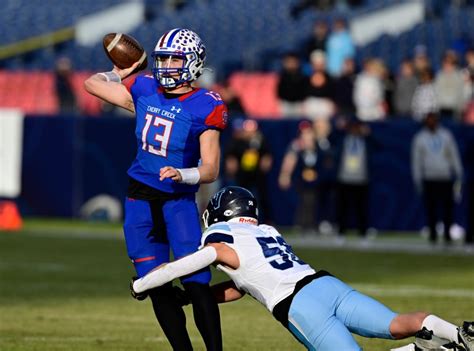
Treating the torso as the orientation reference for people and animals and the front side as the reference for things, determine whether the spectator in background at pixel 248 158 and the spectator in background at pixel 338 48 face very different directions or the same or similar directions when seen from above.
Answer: same or similar directions

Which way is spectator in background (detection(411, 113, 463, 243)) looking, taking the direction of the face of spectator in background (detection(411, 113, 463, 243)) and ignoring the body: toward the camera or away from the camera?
toward the camera

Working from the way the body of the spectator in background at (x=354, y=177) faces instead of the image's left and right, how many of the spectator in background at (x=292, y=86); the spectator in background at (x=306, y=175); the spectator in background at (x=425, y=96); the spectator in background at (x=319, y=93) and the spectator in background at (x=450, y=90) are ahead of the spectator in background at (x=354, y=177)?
0

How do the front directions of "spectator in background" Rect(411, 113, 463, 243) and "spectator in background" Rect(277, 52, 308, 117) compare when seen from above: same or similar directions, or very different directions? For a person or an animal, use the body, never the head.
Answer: same or similar directions

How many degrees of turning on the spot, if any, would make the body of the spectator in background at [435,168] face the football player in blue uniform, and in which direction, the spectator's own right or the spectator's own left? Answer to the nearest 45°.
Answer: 0° — they already face them

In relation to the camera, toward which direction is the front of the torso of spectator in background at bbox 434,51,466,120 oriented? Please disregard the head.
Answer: toward the camera

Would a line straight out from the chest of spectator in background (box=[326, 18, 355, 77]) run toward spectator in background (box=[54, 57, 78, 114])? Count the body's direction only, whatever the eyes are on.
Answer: no

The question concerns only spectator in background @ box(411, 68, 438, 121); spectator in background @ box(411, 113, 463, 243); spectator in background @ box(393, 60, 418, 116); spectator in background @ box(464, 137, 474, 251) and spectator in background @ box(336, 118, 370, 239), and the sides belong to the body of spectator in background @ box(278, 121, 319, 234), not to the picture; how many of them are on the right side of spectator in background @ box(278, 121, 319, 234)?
0

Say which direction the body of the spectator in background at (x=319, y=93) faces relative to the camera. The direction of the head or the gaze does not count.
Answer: toward the camera

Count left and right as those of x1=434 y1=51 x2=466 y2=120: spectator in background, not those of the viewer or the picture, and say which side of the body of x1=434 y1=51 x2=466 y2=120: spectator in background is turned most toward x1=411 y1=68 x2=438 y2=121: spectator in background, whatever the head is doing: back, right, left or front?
right

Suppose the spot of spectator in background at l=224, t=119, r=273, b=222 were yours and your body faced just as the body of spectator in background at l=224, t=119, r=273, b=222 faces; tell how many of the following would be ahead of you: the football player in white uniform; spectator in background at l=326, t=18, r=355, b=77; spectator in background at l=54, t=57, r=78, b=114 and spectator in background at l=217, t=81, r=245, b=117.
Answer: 1

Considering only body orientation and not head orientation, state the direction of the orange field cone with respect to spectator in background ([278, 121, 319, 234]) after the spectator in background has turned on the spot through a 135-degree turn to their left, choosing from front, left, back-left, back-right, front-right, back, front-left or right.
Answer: back-left

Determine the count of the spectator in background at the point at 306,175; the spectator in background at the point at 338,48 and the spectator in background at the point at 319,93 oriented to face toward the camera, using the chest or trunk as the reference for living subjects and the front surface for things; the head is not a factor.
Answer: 3
